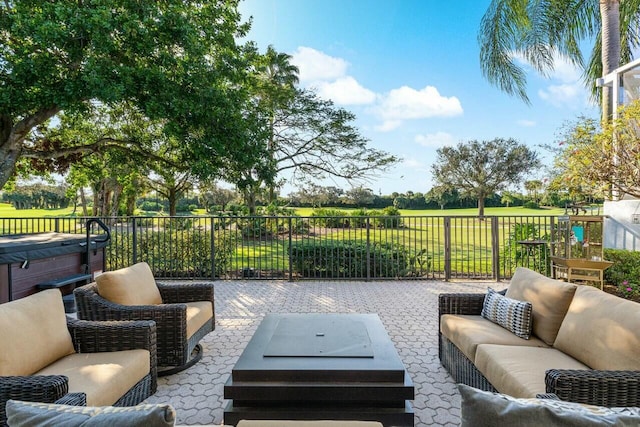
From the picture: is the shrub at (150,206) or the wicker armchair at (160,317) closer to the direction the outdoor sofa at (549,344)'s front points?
the wicker armchair

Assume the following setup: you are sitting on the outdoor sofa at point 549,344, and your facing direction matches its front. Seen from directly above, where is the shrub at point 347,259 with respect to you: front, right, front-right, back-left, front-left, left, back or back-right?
right

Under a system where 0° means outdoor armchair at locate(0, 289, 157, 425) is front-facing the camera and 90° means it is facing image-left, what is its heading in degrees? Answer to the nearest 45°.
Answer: approximately 315°

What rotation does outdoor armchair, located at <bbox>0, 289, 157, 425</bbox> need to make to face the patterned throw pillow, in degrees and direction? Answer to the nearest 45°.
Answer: approximately 45° to its left

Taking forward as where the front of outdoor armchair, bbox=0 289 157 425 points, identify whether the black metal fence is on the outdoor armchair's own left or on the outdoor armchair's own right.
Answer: on the outdoor armchair's own left

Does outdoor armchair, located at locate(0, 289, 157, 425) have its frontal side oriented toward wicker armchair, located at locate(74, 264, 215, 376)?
no

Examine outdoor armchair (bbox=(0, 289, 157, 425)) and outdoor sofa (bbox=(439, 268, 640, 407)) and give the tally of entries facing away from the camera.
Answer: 0

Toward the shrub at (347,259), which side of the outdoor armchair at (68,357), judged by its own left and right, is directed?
left

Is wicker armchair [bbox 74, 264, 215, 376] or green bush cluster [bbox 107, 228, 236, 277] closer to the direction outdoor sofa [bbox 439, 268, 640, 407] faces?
the wicker armchair

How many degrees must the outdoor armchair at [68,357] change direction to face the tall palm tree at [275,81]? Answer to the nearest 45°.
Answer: approximately 90° to its left

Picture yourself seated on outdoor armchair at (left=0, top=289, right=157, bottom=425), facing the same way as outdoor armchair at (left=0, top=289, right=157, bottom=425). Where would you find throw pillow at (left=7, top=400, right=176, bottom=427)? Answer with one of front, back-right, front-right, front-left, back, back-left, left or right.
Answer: front-right

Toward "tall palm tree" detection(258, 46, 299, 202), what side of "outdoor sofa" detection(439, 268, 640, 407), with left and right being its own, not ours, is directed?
right

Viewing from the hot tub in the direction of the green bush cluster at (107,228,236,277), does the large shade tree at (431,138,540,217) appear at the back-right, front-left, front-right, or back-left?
front-right

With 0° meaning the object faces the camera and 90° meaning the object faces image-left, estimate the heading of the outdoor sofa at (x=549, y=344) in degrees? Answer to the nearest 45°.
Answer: approximately 45°

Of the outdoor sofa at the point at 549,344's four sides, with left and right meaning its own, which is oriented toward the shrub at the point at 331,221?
right

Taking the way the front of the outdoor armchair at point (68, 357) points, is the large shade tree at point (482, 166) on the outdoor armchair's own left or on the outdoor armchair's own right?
on the outdoor armchair's own left
